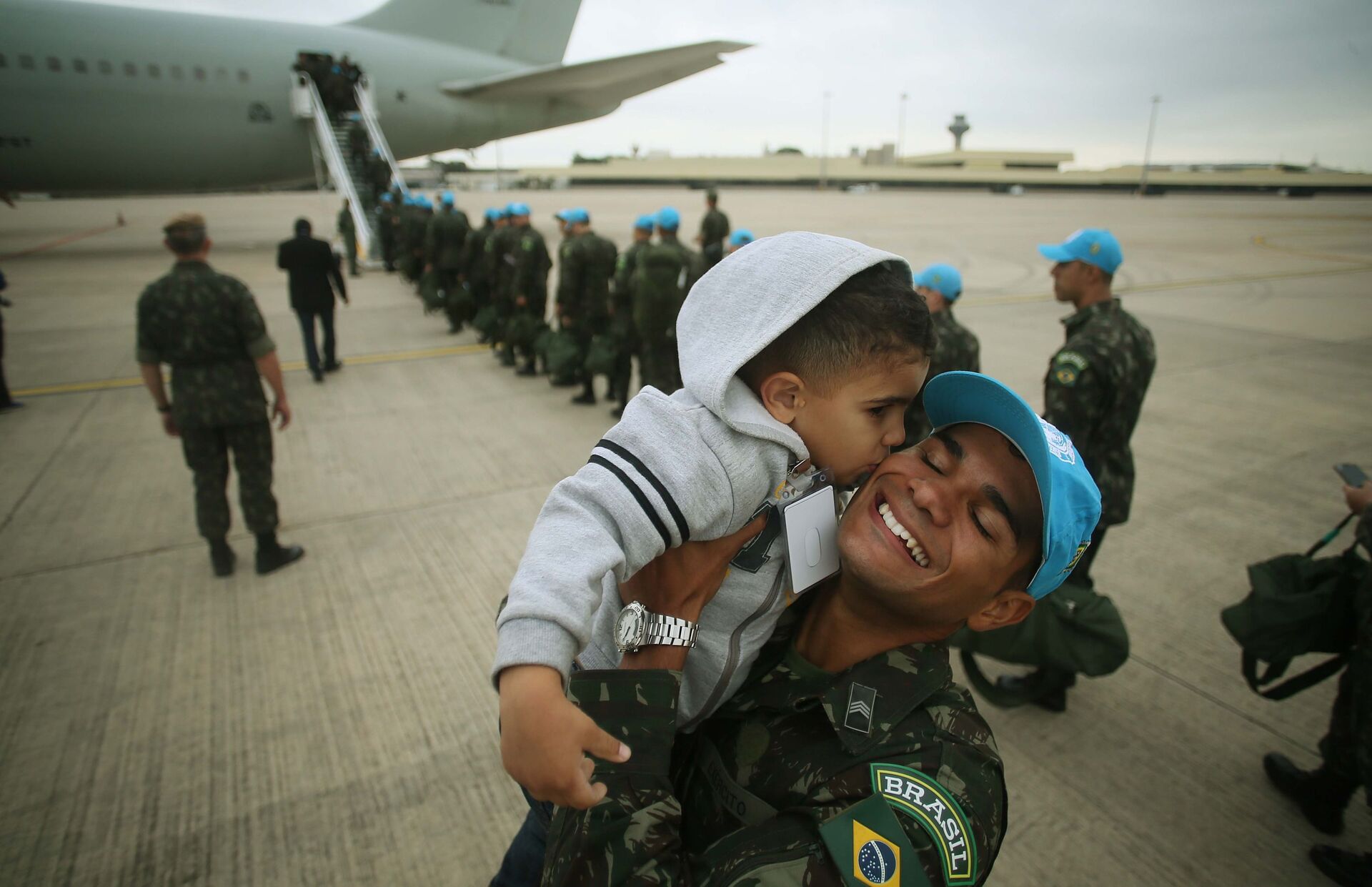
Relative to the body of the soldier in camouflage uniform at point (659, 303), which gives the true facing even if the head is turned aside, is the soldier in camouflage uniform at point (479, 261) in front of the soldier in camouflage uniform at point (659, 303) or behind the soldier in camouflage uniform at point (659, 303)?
in front

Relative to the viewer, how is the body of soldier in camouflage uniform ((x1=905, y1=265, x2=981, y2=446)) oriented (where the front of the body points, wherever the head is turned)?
to the viewer's left

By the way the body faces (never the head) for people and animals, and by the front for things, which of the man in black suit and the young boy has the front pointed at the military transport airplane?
the man in black suit

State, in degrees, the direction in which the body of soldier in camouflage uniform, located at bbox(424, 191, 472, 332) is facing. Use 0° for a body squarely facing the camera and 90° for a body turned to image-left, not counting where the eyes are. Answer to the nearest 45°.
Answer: approximately 180°

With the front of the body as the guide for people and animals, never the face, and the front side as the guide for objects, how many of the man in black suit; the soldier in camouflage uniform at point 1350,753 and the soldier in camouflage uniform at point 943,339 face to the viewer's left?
2

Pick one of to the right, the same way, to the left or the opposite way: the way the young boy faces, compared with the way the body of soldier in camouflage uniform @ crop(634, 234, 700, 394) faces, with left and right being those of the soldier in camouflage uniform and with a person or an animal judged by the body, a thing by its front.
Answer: to the right

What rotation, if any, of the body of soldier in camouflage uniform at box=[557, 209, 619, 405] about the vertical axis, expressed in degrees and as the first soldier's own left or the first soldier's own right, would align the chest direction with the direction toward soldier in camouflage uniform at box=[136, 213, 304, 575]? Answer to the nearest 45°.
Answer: approximately 90° to the first soldier's own left

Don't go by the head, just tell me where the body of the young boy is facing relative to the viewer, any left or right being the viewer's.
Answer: facing to the right of the viewer

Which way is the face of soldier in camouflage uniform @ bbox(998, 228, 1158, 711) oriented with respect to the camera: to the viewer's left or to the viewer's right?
to the viewer's left

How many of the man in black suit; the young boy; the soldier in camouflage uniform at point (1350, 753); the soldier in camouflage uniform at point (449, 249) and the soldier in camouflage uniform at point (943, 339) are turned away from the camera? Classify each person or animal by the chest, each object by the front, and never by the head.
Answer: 2

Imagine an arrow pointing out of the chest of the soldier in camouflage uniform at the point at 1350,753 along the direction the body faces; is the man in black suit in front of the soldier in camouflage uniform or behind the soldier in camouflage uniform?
in front
